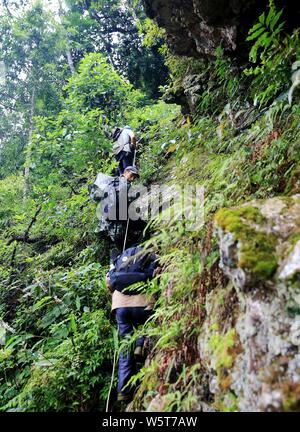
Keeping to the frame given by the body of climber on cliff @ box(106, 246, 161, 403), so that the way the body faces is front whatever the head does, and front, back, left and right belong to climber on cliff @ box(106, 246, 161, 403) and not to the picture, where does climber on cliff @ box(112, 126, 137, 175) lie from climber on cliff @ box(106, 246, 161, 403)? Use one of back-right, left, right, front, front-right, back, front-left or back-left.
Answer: front

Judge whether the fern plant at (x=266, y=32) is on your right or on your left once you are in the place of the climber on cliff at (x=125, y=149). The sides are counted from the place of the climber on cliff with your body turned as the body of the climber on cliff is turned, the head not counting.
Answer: on your right

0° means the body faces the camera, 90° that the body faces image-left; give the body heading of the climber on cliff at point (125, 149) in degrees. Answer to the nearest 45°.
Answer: approximately 225°

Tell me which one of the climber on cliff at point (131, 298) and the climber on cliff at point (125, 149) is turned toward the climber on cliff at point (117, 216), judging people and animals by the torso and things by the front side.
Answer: the climber on cliff at point (131, 298)

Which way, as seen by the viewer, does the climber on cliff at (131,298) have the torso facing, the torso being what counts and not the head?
away from the camera

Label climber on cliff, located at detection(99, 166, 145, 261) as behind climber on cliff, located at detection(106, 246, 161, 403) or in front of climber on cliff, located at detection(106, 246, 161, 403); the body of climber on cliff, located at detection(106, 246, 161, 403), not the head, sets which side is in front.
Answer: in front

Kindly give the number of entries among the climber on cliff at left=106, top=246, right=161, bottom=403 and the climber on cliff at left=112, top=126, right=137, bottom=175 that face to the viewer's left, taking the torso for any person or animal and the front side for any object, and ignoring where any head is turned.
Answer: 0

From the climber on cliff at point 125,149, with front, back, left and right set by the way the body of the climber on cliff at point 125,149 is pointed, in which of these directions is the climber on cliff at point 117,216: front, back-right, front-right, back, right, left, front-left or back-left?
back-right

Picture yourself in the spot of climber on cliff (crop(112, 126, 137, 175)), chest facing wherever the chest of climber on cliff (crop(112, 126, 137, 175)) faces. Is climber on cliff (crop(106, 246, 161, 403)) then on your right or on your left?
on your right
